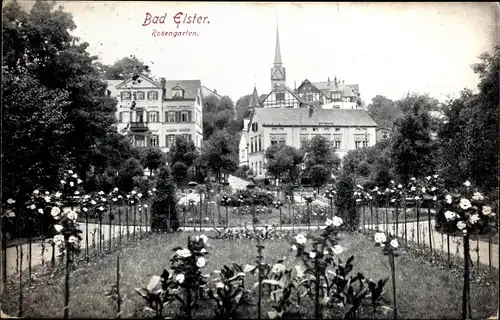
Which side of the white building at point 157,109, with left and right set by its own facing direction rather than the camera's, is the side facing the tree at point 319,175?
left

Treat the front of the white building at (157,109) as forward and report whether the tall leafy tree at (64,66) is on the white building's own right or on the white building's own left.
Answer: on the white building's own right

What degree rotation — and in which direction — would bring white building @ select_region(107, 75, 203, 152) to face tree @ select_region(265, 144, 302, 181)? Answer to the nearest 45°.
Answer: approximately 90° to its left

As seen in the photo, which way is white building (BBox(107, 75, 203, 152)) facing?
toward the camera

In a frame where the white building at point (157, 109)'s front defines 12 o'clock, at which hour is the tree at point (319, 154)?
The tree is roughly at 9 o'clock from the white building.
